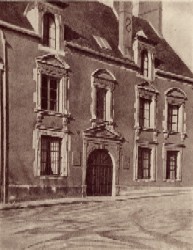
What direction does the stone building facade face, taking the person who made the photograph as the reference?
facing the viewer and to the right of the viewer
